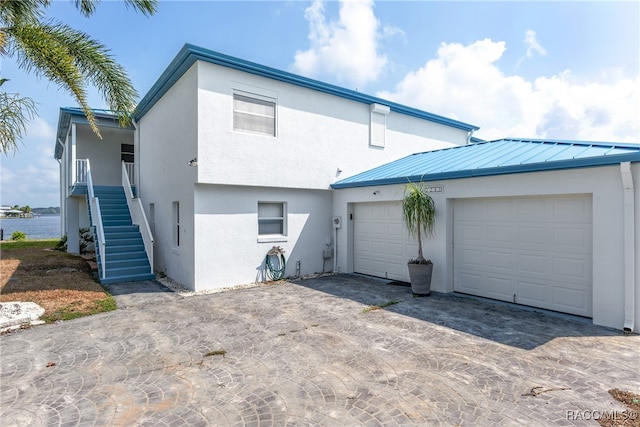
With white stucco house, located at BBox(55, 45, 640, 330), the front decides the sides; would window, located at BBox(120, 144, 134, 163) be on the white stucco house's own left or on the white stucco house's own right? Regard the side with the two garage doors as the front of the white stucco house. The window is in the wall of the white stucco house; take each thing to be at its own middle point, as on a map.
on the white stucco house's own right

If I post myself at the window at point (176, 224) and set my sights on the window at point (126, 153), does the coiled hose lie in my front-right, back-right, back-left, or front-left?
back-right

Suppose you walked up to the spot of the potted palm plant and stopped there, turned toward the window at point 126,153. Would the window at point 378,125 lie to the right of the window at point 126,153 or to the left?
right

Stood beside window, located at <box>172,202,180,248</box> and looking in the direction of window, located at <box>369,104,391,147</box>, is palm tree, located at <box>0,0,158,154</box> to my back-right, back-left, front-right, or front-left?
back-right
